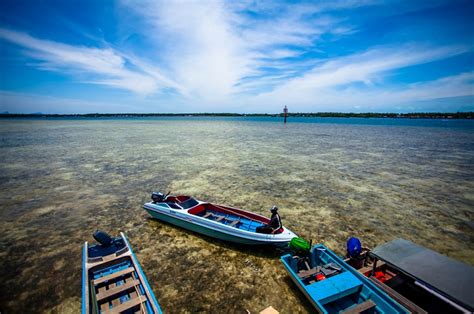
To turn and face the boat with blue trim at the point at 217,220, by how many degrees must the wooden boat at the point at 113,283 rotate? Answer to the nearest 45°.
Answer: approximately 90° to its left

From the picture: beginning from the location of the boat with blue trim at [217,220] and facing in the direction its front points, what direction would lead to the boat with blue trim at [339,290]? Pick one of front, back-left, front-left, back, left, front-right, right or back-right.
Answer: front

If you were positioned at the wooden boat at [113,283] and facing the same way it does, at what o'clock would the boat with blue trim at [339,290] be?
The boat with blue trim is roughly at 10 o'clock from the wooden boat.

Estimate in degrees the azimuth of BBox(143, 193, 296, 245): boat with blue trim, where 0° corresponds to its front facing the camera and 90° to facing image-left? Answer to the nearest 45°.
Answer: approximately 315°

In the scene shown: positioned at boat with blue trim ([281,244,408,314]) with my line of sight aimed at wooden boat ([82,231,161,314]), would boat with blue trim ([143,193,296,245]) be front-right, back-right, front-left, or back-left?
front-right

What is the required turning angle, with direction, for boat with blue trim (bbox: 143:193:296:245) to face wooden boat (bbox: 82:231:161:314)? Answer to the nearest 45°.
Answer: approximately 90° to its right

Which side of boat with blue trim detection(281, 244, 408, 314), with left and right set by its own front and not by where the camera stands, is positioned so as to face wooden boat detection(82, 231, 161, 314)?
right

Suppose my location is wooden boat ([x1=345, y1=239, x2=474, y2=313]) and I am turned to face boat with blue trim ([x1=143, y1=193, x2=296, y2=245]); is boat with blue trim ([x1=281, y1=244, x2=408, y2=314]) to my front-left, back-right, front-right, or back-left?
front-left

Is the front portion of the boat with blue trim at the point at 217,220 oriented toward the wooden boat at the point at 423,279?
yes

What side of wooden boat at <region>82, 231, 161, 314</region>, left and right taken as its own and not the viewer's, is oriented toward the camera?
front

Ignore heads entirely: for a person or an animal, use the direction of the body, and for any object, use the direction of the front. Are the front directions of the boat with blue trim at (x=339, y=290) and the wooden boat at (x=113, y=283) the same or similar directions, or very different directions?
same or similar directions

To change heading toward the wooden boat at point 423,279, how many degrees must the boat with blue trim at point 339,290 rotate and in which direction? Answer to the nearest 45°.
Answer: approximately 90° to its left

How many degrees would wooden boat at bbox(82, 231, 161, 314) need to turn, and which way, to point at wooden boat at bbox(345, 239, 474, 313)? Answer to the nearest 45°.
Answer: approximately 45° to its left

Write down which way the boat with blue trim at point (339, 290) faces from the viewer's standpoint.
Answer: facing the viewer and to the right of the viewer

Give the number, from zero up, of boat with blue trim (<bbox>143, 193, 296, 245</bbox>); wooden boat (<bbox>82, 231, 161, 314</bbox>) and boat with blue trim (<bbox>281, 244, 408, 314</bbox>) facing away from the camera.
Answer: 0
